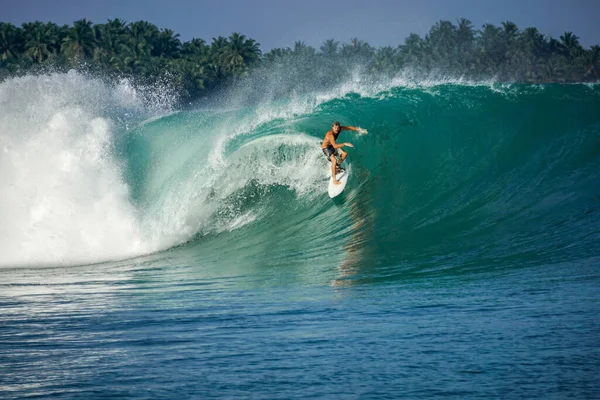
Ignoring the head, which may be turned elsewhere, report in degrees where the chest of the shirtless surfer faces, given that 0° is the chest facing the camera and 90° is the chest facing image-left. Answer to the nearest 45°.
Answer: approximately 315°
